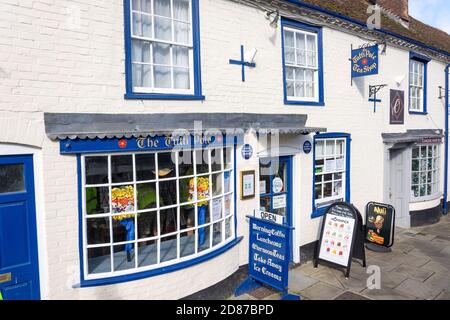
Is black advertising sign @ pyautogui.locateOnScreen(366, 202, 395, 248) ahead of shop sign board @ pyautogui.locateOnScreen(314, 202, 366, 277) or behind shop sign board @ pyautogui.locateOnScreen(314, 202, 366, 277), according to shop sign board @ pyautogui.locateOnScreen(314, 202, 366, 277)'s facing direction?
behind

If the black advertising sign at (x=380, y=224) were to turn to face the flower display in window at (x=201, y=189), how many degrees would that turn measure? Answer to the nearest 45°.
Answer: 0° — it already faces it

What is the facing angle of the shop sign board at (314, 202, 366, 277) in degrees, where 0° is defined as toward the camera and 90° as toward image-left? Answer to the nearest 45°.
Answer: approximately 45°

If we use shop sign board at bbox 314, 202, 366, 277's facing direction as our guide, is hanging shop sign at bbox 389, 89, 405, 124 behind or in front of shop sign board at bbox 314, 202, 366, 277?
behind

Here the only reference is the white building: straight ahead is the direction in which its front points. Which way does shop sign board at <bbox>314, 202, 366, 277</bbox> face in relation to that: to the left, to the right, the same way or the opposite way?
to the right

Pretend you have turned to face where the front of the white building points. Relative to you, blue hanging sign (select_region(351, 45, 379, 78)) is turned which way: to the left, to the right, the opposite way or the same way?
to the right

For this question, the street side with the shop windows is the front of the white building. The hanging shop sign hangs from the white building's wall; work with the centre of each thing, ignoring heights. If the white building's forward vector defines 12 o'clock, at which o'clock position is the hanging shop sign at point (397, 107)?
The hanging shop sign is roughly at 9 o'clock from the white building.
